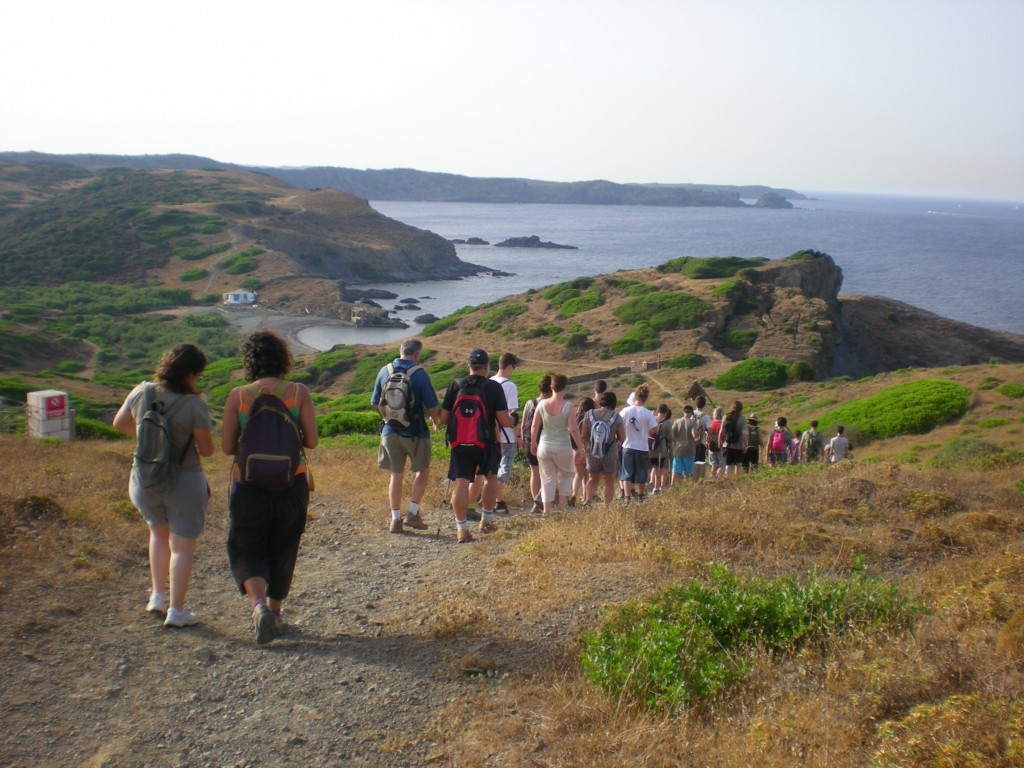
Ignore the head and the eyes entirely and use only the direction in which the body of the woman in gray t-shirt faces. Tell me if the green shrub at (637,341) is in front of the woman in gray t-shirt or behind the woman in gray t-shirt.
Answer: in front

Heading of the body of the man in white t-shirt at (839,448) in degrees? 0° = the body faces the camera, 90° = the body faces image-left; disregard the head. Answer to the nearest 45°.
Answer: approximately 180°

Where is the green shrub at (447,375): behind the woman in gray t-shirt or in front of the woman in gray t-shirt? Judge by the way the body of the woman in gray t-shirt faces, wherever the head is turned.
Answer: in front

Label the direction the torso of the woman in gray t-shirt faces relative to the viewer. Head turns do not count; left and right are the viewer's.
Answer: facing away from the viewer and to the right of the viewer

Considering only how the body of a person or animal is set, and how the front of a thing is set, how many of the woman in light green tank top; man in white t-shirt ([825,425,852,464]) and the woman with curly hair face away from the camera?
3

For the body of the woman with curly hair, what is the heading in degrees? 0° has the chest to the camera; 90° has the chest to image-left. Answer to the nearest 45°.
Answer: approximately 180°

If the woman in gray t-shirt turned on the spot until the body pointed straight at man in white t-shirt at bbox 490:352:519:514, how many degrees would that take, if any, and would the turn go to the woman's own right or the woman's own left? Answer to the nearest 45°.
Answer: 0° — they already face them

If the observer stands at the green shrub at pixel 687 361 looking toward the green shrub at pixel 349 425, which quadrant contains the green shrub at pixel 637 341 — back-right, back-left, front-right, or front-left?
back-right

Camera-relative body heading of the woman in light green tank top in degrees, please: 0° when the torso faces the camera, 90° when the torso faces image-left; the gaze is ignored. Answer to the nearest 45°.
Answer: approximately 180°

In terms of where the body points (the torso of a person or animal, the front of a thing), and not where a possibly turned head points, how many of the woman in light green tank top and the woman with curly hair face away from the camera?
2

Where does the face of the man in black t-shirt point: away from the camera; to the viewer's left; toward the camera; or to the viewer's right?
away from the camera

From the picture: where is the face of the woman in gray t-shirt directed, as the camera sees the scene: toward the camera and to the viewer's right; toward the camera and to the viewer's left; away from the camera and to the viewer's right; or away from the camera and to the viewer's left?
away from the camera and to the viewer's right
